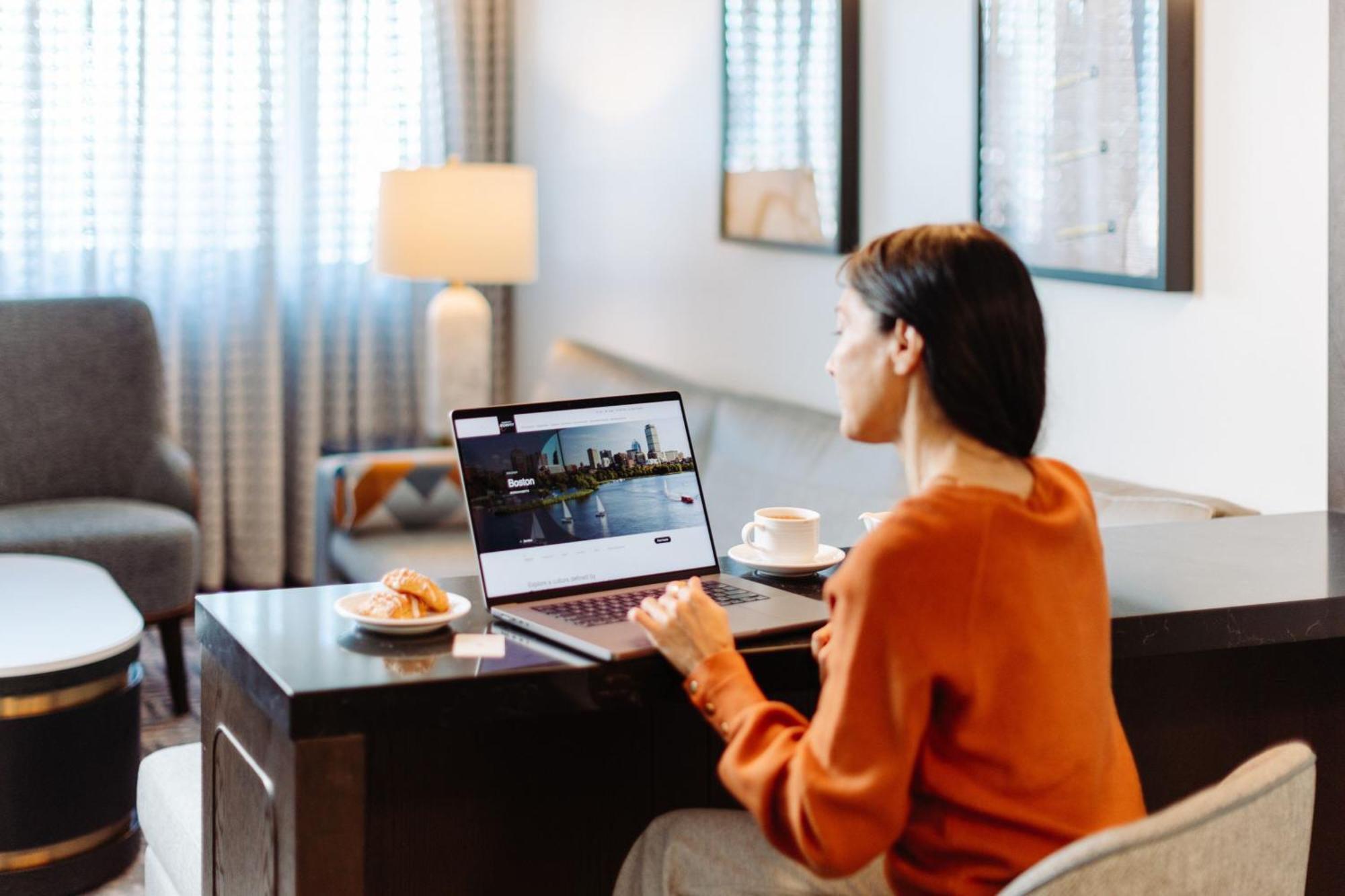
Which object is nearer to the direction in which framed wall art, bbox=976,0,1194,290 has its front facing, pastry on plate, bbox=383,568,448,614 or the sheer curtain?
the pastry on plate

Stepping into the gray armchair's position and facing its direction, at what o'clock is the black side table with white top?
The black side table with white top is roughly at 12 o'clock from the gray armchair.

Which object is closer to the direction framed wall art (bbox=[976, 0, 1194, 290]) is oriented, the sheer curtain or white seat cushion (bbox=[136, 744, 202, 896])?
the white seat cushion

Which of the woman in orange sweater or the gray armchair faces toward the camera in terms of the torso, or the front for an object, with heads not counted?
the gray armchair

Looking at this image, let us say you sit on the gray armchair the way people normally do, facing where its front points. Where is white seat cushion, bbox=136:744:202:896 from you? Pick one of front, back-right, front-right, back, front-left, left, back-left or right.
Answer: front

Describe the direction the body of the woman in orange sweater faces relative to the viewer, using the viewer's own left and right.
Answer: facing away from the viewer and to the left of the viewer

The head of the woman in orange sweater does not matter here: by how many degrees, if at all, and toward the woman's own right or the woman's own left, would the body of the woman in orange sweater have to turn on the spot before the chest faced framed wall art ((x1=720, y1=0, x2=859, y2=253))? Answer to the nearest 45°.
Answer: approximately 45° to the woman's own right

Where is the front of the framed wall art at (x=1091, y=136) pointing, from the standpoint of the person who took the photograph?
facing the viewer and to the left of the viewer

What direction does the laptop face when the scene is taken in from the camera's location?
facing the viewer and to the right of the viewer

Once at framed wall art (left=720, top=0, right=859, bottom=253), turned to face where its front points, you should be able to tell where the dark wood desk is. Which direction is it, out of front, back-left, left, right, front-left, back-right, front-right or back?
front-left

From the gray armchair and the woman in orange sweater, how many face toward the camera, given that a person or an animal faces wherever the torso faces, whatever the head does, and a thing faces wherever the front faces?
1

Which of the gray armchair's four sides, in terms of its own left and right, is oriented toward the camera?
front

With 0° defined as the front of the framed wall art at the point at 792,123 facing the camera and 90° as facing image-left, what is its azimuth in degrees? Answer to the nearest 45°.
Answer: approximately 45°
